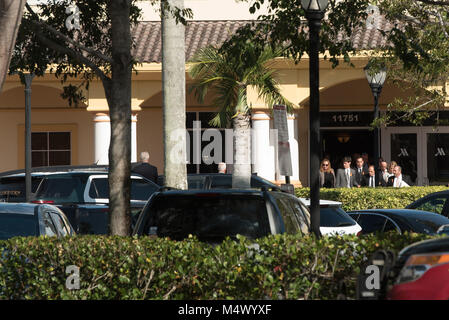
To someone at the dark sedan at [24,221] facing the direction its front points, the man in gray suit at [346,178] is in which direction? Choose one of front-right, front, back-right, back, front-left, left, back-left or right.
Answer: front

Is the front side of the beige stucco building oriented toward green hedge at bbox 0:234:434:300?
yes

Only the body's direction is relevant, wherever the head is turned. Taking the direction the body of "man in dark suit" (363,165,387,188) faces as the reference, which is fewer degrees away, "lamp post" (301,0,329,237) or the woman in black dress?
the lamp post

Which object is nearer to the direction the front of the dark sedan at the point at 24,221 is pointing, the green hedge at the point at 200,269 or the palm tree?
the palm tree

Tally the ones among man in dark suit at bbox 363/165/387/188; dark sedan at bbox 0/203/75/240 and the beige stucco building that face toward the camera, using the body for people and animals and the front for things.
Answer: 2

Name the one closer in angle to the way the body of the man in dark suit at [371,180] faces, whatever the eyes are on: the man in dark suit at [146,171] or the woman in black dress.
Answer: the man in dark suit

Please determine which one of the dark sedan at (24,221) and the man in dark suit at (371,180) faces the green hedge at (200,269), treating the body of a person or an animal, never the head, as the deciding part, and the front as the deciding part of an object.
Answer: the man in dark suit

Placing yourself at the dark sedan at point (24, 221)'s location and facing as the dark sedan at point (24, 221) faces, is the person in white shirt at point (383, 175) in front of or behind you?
in front

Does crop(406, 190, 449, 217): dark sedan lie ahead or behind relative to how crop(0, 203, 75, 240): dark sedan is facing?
ahead

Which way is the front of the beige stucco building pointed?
toward the camera

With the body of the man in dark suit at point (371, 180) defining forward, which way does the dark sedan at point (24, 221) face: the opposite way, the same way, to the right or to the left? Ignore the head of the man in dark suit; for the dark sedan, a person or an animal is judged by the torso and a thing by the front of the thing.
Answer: the opposite way

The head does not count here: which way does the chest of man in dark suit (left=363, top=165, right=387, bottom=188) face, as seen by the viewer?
toward the camera

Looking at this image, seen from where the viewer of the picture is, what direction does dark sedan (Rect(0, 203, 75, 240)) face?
facing away from the viewer and to the right of the viewer

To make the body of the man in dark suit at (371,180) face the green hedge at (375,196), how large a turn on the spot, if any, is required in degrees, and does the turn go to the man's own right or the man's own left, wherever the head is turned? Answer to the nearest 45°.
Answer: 0° — they already face it

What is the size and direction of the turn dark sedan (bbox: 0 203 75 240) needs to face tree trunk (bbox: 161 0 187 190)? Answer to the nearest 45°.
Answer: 0° — it already faces it

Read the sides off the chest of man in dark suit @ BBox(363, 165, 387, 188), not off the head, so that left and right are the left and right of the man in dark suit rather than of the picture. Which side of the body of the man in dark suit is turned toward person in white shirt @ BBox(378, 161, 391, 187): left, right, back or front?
left
